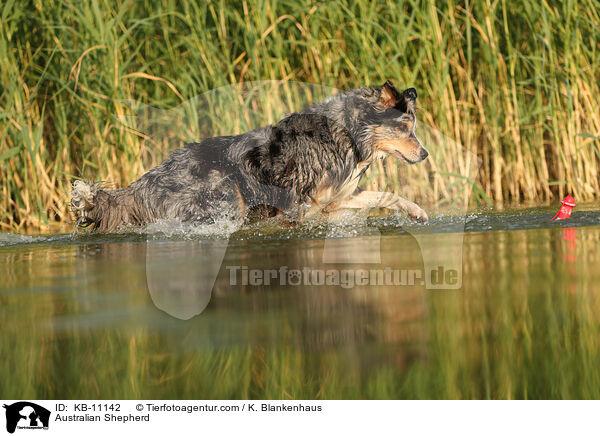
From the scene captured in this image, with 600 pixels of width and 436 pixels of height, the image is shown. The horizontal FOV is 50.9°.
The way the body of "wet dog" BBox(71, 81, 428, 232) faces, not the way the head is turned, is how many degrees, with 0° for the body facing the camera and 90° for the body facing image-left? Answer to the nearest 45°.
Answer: approximately 270°
